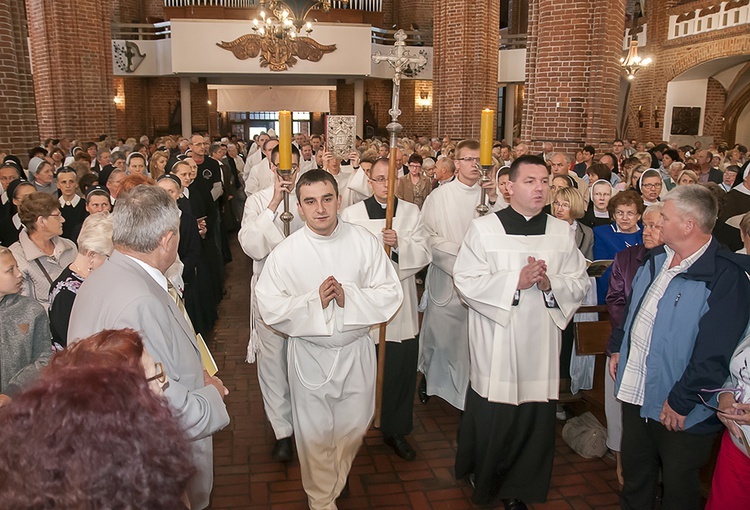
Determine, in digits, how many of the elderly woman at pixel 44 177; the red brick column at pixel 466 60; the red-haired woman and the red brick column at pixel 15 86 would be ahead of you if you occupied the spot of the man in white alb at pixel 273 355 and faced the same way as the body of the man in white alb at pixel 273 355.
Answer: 1

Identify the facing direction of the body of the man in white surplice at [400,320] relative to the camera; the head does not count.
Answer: toward the camera

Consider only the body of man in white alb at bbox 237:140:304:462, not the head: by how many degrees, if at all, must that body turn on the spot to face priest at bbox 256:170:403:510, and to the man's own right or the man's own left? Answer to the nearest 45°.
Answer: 0° — they already face them

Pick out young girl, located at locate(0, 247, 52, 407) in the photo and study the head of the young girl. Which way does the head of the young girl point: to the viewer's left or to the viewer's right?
to the viewer's right

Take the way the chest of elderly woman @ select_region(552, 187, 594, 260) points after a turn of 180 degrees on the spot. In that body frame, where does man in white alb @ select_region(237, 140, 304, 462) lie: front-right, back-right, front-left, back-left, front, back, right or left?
back

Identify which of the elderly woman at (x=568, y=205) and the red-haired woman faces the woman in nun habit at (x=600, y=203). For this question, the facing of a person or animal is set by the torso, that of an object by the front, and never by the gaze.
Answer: the red-haired woman

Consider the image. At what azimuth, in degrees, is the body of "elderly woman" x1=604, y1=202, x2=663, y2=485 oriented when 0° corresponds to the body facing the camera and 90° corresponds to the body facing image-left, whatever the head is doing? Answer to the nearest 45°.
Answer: approximately 45°

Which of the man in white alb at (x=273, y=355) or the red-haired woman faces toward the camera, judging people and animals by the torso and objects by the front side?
the man in white alb

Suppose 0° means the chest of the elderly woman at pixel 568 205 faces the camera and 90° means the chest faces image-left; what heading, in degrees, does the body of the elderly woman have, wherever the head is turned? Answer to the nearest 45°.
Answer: approximately 45°

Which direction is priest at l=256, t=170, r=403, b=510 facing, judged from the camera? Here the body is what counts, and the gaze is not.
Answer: toward the camera

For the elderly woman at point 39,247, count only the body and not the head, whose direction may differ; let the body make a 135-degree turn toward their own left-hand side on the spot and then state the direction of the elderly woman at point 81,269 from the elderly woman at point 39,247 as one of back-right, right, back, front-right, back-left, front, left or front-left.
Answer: back

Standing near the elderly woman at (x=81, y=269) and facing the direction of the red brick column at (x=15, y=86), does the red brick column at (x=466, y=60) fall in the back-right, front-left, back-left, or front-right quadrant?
front-right

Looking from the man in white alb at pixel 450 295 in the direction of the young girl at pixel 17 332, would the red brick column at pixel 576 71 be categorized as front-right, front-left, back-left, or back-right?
back-right

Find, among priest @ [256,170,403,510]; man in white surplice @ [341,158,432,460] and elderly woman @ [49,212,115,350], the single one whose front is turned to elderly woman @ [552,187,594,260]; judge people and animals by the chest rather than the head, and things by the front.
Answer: elderly woman @ [49,212,115,350]

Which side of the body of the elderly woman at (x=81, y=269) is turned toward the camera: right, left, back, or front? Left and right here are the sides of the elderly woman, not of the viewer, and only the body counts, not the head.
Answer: right

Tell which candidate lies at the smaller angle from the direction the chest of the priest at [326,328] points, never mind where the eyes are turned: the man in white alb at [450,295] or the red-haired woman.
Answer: the red-haired woman

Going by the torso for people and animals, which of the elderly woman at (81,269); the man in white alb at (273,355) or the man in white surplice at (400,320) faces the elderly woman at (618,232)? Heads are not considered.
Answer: the elderly woman at (81,269)

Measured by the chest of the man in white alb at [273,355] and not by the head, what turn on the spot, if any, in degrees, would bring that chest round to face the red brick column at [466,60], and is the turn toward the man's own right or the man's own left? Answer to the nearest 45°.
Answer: approximately 135° to the man's own left

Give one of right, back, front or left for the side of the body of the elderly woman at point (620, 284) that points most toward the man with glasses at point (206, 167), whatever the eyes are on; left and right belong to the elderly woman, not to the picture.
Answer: right

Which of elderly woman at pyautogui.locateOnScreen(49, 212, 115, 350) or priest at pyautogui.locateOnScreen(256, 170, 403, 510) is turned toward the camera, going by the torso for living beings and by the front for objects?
the priest

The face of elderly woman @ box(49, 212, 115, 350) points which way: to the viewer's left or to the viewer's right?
to the viewer's right

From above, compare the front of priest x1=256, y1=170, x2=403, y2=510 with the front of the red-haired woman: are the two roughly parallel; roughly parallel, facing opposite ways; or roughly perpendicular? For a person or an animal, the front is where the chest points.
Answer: roughly parallel, facing opposite ways
